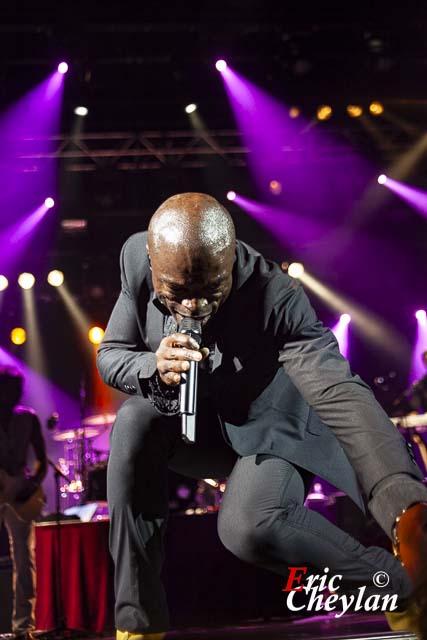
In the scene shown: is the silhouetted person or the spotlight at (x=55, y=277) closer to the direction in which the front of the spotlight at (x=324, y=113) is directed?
the silhouetted person

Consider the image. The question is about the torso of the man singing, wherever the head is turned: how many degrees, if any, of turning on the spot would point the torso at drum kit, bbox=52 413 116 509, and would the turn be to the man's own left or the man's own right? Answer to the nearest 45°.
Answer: approximately 180°

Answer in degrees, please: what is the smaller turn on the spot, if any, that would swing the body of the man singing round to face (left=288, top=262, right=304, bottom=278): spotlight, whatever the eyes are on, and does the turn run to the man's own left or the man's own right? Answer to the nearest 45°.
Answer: approximately 180°

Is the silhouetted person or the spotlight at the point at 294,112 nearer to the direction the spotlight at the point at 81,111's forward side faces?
the silhouetted person

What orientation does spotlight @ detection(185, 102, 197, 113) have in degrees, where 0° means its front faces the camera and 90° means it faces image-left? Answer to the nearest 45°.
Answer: approximately 315°

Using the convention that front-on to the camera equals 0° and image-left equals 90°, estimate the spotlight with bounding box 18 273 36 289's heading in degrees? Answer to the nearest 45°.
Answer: approximately 0°

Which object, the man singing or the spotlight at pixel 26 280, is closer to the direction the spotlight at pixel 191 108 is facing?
the man singing

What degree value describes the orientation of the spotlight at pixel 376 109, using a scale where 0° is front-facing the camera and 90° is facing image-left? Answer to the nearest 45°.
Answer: approximately 0°
